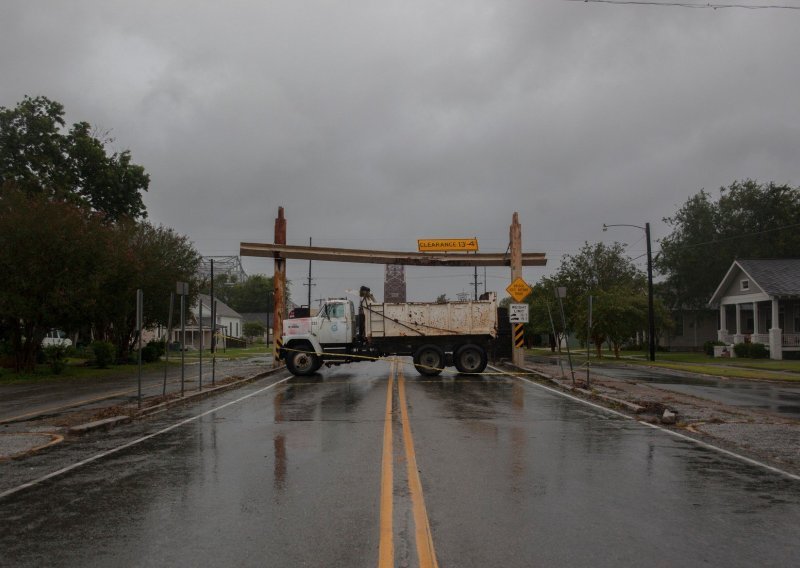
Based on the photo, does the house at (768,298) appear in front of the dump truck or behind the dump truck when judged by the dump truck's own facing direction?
behind

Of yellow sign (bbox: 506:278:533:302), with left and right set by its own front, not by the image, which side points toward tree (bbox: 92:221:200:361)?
right

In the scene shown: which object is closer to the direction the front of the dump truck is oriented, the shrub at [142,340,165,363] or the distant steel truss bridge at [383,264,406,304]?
the shrub

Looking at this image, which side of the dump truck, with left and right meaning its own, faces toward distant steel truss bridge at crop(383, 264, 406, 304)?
right

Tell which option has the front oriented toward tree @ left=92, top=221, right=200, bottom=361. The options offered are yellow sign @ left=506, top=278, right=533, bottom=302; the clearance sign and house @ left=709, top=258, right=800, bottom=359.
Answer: the house

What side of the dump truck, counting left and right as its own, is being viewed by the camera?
left

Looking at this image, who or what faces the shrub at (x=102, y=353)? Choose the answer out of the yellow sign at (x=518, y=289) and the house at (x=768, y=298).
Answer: the house

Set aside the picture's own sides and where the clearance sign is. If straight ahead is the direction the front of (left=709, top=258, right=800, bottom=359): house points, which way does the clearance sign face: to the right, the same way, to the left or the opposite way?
to the left

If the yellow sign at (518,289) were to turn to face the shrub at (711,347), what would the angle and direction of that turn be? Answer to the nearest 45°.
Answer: approximately 135° to its left

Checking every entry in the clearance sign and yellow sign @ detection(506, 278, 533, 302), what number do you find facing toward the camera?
2

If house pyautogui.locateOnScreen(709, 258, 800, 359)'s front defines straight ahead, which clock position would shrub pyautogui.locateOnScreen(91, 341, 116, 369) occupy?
The shrub is roughly at 12 o'clock from the house.

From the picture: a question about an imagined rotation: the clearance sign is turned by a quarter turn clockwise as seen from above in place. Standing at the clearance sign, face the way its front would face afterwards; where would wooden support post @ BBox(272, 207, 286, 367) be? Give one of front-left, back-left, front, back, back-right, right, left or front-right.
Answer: front

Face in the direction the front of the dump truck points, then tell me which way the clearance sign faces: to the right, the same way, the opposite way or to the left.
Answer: to the left

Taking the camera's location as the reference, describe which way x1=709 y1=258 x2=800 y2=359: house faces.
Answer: facing the viewer and to the left of the viewer
